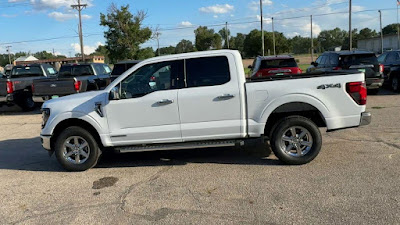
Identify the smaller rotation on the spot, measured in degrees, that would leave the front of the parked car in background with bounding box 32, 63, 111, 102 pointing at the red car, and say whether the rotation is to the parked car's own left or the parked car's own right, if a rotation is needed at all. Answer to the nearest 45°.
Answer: approximately 45° to the parked car's own right

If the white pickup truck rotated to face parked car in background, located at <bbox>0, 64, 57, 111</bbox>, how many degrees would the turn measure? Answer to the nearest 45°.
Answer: approximately 45° to its right

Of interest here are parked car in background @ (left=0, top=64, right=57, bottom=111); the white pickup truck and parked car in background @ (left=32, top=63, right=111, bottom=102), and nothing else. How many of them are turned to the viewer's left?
1

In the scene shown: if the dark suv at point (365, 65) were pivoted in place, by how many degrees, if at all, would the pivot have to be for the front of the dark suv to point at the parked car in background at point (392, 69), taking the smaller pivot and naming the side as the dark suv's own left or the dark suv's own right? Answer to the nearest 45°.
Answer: approximately 90° to the dark suv's own right

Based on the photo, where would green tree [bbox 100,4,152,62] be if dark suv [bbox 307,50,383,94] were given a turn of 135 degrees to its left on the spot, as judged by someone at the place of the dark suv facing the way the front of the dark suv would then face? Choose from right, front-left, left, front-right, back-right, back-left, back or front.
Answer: back-right

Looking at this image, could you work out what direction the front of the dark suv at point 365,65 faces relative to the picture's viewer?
facing away from the viewer and to the left of the viewer

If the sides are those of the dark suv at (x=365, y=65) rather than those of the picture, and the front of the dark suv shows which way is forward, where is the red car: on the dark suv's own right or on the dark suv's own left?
on the dark suv's own left

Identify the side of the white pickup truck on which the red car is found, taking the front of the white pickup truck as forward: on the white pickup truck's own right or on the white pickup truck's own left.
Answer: on the white pickup truck's own right

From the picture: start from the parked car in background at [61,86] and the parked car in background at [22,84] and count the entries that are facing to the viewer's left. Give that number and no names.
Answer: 0

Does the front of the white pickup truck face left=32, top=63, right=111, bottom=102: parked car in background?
no

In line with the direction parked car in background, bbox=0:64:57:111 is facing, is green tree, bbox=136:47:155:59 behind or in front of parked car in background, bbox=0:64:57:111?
in front

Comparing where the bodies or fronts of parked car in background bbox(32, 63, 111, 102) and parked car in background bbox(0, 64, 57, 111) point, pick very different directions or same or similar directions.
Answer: same or similar directions

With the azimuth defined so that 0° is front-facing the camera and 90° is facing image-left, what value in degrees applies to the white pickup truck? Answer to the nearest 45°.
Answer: approximately 90°

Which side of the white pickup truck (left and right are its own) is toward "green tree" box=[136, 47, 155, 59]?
right

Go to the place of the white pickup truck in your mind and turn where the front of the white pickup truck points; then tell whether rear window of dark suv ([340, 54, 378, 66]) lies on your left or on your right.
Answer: on your right

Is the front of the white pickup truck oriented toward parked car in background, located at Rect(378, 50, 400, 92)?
no

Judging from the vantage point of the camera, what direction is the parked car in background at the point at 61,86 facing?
facing away from the viewer and to the right of the viewer

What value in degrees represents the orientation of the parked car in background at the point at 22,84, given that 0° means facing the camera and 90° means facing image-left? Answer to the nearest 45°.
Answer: approximately 225°

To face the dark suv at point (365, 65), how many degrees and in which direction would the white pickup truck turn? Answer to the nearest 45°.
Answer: approximately 135° to its right
